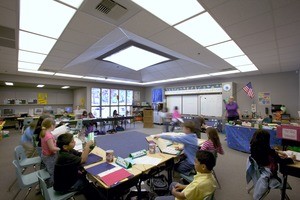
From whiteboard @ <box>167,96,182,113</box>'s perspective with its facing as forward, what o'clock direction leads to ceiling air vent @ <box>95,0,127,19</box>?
The ceiling air vent is roughly at 12 o'clock from the whiteboard.

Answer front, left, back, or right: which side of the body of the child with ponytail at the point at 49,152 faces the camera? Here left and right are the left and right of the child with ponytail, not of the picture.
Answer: right

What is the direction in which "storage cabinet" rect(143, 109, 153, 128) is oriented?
toward the camera

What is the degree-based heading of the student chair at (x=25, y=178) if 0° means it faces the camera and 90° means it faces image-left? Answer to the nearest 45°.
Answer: approximately 270°

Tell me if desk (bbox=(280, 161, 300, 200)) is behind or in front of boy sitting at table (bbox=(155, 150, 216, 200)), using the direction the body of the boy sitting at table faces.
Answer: behind

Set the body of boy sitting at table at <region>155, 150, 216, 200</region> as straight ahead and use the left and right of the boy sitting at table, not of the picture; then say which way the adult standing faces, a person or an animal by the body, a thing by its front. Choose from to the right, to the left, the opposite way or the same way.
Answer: to the left

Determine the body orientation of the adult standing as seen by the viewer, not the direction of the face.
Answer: toward the camera

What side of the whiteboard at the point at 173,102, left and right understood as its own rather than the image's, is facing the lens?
front

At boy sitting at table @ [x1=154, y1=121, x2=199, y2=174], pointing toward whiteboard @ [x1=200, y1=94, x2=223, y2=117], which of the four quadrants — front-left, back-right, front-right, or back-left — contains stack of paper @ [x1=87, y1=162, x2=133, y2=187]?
back-left

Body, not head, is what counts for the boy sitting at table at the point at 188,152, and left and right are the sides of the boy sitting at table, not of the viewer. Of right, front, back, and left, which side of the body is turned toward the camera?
left

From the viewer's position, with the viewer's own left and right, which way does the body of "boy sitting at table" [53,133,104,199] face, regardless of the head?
facing to the right of the viewer

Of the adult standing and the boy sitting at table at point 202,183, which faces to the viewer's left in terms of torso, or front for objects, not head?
the boy sitting at table

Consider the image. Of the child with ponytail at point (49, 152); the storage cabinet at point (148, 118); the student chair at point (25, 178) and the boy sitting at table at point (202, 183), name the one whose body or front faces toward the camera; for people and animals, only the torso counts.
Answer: the storage cabinet

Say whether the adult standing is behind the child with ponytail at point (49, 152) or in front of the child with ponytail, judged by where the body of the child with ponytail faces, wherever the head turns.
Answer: in front

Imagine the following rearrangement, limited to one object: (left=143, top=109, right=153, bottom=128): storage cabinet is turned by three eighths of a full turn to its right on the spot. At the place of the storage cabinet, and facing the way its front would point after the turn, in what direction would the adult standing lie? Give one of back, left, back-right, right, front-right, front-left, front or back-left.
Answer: back

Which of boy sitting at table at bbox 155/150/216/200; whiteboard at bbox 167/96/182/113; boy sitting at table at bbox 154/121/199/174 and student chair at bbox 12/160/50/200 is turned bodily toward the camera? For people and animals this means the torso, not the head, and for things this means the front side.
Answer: the whiteboard
